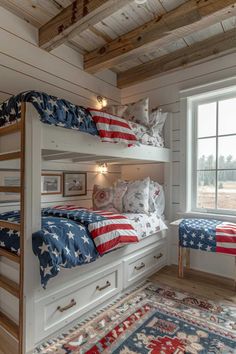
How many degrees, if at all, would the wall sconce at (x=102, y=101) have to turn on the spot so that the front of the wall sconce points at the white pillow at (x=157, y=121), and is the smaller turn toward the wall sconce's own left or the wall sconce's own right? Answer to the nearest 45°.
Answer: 0° — it already faces it

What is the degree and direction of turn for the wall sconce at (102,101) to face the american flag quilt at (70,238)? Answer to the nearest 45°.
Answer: approximately 45° to its right

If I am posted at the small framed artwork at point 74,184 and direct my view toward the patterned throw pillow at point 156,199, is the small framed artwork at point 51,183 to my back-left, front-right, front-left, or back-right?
back-right

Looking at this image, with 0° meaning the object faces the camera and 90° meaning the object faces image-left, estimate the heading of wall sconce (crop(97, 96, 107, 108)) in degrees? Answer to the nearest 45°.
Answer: approximately 315°
